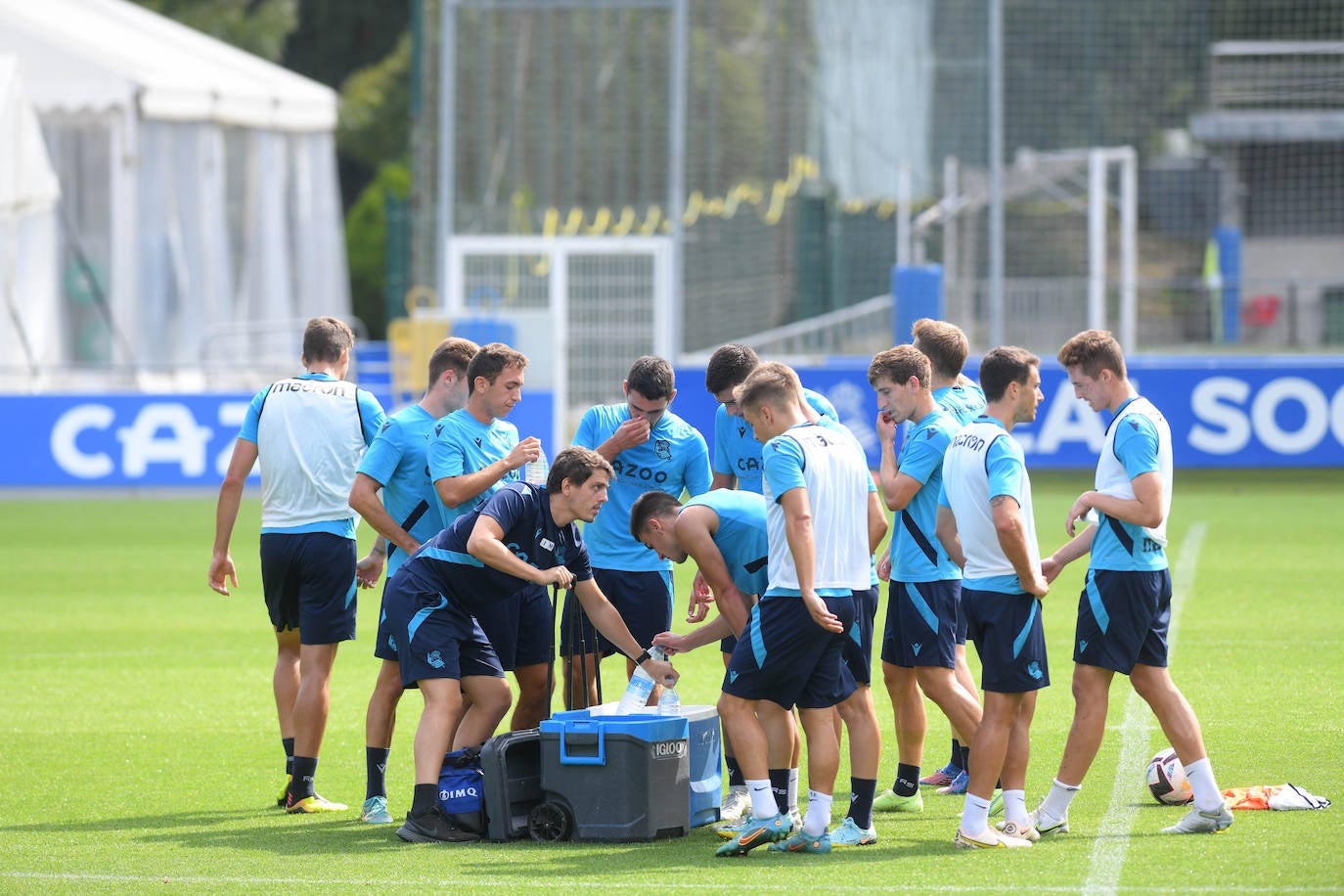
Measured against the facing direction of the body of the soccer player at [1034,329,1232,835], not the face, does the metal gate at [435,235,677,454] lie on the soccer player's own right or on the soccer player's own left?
on the soccer player's own right

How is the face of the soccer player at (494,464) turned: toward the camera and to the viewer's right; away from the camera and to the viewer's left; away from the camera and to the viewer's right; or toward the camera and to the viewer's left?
toward the camera and to the viewer's right

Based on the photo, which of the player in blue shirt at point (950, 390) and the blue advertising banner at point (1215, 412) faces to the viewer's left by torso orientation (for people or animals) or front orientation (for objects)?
the player in blue shirt

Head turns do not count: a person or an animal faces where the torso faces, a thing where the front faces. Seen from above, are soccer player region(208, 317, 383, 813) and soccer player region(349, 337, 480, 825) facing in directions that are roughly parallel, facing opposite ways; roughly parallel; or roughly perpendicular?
roughly perpendicular

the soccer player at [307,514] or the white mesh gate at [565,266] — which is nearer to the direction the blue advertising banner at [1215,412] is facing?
the soccer player

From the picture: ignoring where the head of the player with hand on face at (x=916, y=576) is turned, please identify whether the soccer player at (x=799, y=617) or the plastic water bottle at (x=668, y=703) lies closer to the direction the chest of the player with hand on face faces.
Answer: the plastic water bottle

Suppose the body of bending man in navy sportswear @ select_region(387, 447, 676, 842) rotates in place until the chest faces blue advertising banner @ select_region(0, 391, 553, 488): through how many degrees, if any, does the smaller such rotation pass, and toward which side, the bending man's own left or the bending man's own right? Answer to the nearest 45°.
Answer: approximately 135° to the bending man's own left

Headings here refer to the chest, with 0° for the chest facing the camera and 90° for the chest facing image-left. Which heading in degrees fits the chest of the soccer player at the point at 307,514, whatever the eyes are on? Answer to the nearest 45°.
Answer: approximately 180°

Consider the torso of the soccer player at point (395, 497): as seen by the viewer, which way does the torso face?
to the viewer's right
